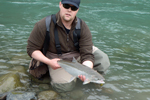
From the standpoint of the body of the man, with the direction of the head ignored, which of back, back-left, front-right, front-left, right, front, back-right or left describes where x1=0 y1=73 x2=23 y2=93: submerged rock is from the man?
right

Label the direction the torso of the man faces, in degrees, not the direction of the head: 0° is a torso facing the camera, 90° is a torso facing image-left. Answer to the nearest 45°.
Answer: approximately 0°
